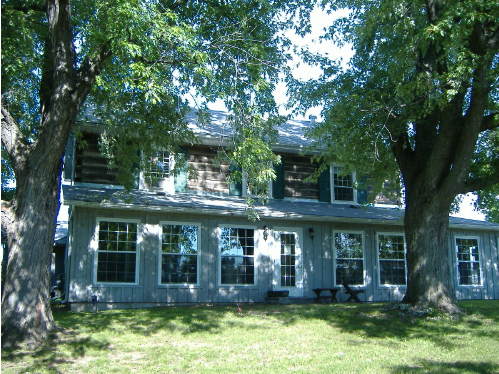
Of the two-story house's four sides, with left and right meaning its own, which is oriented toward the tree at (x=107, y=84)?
front

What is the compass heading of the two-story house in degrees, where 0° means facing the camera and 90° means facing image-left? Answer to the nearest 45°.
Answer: approximately 0°
